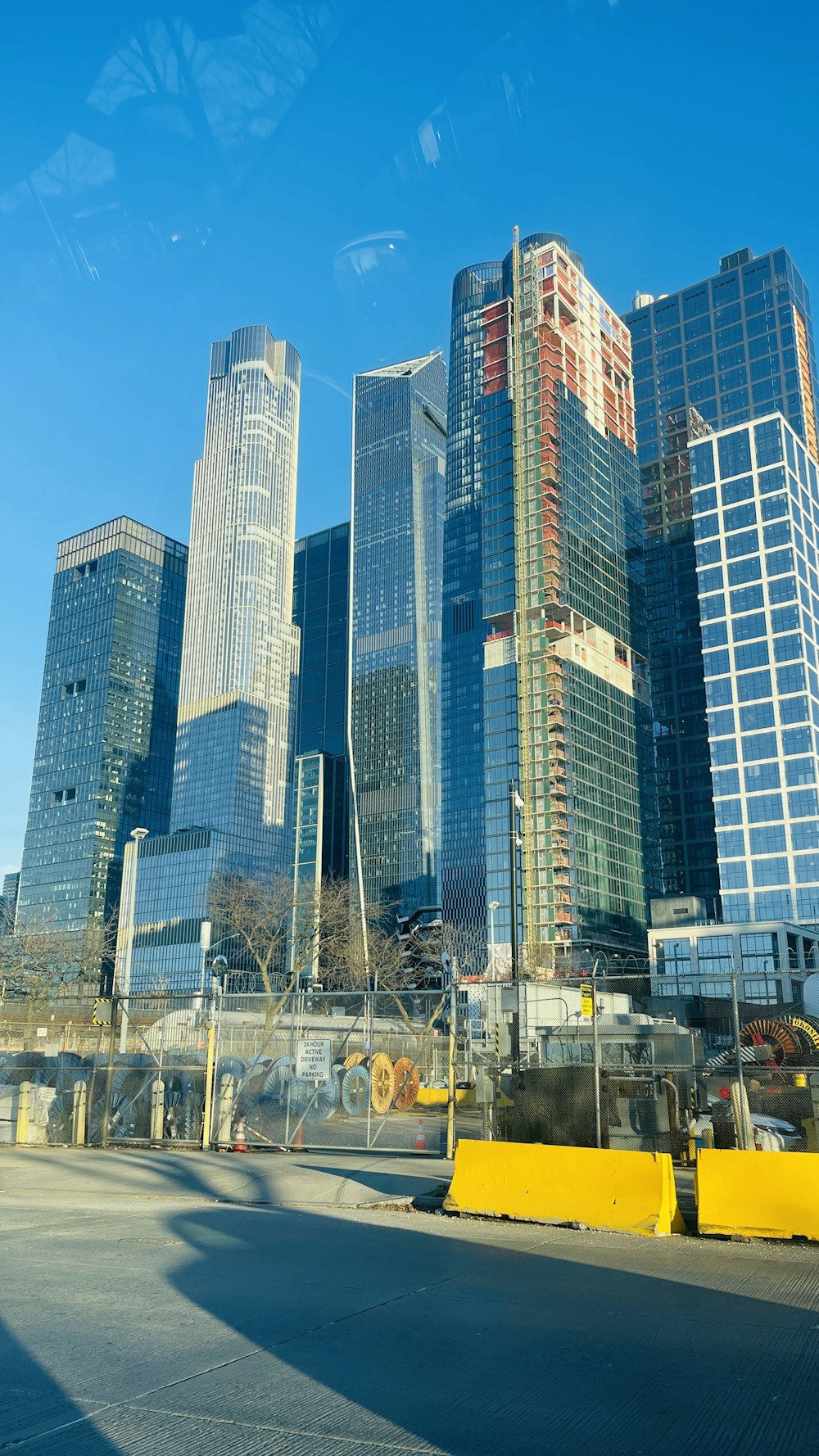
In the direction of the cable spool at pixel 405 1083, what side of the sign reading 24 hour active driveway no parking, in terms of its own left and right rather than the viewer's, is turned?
back

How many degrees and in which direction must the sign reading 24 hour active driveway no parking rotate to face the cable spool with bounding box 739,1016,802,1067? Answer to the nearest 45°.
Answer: approximately 135° to its left

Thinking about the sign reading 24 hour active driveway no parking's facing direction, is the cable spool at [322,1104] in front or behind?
behind

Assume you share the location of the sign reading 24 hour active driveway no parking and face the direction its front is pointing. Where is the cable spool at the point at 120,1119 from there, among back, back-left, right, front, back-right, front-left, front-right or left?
back-right

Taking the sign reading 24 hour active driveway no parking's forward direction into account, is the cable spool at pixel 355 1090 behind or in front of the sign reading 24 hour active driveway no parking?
behind

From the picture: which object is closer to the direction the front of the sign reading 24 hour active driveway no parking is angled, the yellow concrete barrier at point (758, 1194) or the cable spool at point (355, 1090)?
the yellow concrete barrier

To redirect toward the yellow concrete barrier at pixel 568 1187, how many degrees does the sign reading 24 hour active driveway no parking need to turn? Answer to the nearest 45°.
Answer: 0° — it already faces it

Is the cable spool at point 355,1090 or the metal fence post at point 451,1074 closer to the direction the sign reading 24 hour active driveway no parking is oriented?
the metal fence post

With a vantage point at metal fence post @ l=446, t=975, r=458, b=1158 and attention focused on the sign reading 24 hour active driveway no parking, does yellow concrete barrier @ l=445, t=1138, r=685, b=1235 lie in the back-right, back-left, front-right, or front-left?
back-left

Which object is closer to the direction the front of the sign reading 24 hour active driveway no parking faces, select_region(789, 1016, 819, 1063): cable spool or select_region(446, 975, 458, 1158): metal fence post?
the metal fence post

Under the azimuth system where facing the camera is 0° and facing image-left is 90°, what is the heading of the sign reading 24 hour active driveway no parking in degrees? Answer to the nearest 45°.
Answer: approximately 0°

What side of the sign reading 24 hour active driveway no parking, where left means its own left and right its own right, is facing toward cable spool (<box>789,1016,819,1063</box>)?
left
